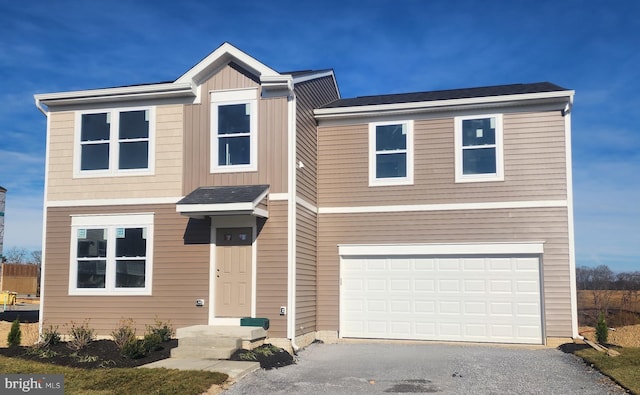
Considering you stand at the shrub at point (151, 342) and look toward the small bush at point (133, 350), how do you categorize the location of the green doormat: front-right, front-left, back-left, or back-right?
back-left

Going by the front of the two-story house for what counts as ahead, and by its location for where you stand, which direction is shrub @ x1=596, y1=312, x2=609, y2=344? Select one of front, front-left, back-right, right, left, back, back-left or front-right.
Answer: left

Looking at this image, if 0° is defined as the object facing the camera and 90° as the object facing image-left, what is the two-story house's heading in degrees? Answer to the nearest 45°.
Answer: approximately 0°

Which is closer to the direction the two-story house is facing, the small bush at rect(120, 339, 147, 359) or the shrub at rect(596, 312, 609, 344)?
the small bush

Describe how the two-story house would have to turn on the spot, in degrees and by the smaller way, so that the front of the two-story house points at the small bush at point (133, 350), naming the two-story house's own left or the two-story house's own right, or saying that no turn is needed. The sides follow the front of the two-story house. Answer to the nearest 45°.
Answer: approximately 45° to the two-story house's own right

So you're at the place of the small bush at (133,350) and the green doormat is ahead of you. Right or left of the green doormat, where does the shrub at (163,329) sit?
left
